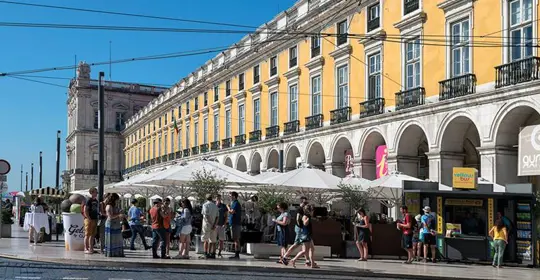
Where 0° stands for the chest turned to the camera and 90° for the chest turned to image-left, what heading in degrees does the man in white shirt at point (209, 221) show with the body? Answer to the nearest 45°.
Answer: approximately 180°

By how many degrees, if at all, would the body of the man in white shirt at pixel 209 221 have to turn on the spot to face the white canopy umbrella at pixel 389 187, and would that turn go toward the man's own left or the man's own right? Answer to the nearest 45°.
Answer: approximately 45° to the man's own right

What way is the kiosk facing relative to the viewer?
toward the camera

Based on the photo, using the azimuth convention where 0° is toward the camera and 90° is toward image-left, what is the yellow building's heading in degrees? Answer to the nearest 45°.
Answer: approximately 45°

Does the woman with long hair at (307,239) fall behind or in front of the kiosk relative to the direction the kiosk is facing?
in front

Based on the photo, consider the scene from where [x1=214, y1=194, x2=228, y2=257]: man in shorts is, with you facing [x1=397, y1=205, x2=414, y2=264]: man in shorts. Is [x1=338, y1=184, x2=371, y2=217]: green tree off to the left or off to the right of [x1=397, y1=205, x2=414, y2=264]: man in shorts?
left

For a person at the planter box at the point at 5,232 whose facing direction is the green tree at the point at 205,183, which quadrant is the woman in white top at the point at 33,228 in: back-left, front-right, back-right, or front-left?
front-right

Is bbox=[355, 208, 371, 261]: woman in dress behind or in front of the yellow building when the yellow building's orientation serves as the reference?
in front
